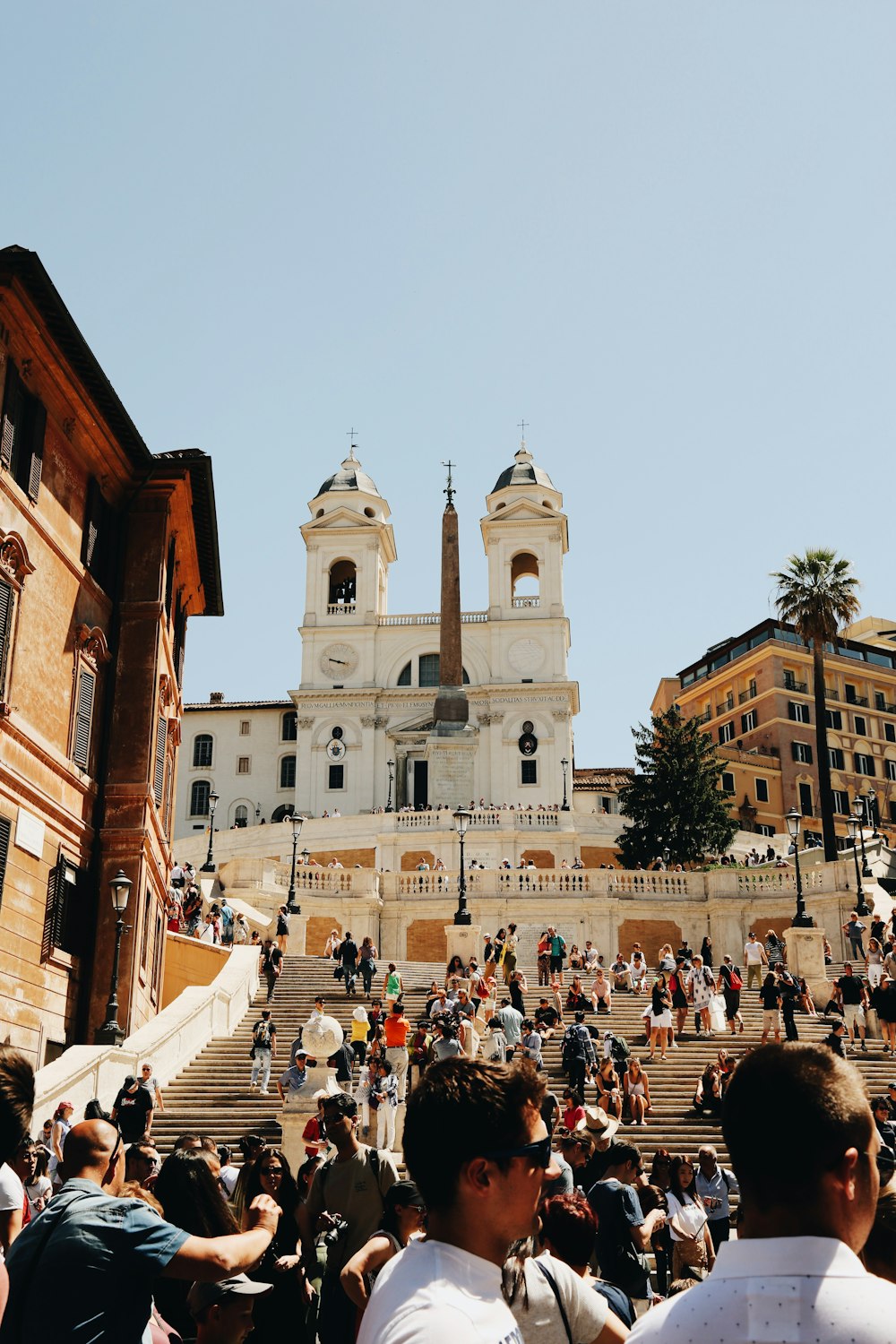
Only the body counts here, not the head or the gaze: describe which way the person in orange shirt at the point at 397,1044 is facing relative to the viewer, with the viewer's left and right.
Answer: facing away from the viewer

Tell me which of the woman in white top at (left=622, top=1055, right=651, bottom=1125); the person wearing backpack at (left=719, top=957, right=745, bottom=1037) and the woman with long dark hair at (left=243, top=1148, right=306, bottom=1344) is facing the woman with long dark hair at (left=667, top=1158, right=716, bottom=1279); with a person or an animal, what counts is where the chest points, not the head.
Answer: the woman in white top

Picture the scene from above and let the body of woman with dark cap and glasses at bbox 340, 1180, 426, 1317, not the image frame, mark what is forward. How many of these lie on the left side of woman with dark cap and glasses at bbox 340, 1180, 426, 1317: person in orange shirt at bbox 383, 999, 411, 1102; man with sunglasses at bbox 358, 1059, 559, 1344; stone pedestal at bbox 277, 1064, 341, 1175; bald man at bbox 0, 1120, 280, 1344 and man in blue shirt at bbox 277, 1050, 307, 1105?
3

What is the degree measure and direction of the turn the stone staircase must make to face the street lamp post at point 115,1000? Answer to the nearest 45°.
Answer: approximately 45° to its right

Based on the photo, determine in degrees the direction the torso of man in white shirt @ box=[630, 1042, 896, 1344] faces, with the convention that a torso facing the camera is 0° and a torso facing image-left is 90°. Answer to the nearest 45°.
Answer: approximately 225°

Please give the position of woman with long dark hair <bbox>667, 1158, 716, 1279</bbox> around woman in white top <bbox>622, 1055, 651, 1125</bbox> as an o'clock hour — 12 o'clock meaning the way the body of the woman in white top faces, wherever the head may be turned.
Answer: The woman with long dark hair is roughly at 12 o'clock from the woman in white top.

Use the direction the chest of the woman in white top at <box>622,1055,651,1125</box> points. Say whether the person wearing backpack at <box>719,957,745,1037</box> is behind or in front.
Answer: behind

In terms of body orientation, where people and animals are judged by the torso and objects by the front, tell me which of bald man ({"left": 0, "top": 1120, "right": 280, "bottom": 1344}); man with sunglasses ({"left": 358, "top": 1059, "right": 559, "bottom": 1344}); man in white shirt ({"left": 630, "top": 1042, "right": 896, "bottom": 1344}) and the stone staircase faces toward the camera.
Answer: the stone staircase

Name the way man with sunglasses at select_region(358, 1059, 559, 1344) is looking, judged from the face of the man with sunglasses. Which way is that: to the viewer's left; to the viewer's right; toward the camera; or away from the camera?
to the viewer's right
